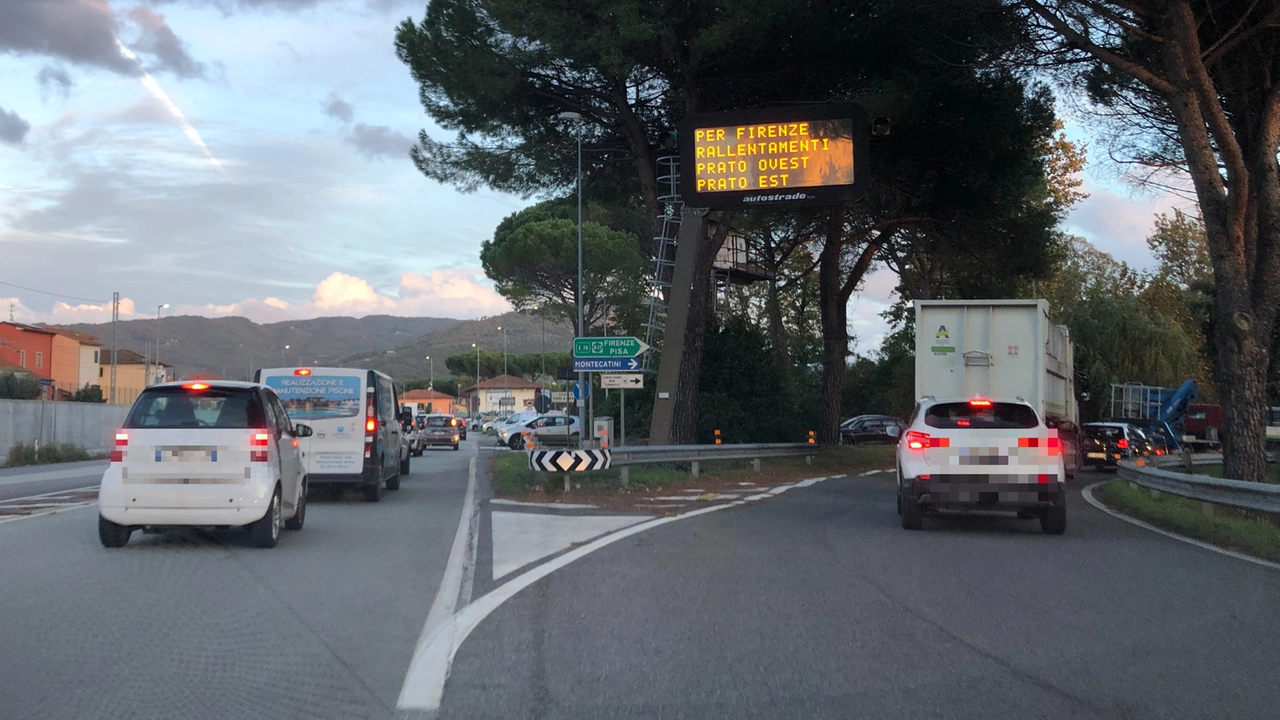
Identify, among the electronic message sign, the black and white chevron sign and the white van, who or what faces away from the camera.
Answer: the white van

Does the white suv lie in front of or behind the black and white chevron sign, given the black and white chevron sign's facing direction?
in front

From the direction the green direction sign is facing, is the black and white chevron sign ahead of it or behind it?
ahead

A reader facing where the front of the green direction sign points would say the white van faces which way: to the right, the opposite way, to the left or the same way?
the opposite way

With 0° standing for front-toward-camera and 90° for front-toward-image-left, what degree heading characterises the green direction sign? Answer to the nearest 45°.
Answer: approximately 0°

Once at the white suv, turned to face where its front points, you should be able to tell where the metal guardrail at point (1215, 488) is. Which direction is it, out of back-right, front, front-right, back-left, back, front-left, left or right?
front-right

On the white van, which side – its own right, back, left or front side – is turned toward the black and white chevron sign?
right

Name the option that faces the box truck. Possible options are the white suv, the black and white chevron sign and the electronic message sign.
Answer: the white suv

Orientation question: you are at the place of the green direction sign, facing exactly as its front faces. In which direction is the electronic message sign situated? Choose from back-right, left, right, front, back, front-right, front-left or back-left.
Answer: front-left

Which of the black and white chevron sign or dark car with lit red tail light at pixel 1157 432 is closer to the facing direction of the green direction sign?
the black and white chevron sign

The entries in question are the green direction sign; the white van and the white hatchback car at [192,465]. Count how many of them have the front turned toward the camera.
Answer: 1

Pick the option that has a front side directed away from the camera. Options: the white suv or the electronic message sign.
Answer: the white suv

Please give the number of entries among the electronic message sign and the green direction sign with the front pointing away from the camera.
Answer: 0

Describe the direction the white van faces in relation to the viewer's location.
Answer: facing away from the viewer

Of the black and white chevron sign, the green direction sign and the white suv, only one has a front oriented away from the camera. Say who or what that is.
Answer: the white suv

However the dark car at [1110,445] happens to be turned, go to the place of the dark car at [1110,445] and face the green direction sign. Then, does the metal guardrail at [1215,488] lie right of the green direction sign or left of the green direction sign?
left
